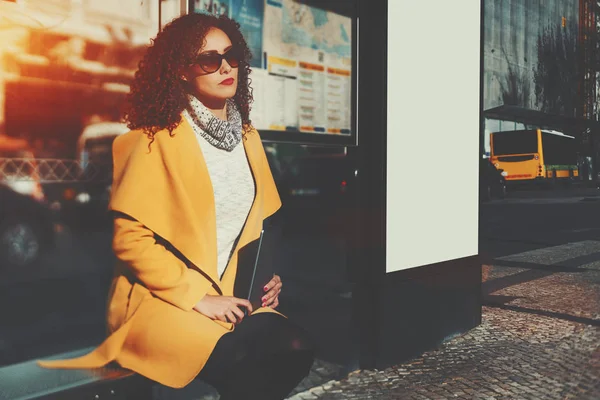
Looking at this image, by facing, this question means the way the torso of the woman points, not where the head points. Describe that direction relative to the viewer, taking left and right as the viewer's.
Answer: facing the viewer and to the right of the viewer

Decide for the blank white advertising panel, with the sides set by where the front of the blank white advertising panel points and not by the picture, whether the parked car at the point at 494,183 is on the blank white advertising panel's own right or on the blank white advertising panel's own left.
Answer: on the blank white advertising panel's own left

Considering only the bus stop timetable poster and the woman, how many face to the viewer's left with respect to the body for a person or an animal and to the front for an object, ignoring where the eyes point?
0

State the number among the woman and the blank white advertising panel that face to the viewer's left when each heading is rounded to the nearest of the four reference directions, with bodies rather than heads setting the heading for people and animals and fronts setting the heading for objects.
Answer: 0

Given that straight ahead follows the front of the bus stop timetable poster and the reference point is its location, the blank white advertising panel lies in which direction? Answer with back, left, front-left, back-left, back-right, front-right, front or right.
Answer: left

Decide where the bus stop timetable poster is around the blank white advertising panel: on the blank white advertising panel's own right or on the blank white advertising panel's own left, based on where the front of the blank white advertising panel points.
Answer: on the blank white advertising panel's own right

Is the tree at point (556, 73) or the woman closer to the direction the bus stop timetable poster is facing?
the woman

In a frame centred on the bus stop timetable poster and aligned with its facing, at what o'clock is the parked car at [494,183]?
The parked car is roughly at 8 o'clock from the bus stop timetable poster.

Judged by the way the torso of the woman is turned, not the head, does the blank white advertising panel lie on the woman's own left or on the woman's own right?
on the woman's own left

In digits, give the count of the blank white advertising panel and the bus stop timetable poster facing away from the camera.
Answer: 0

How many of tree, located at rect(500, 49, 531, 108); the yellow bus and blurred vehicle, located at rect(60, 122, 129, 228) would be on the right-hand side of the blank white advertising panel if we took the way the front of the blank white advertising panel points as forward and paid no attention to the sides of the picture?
1
